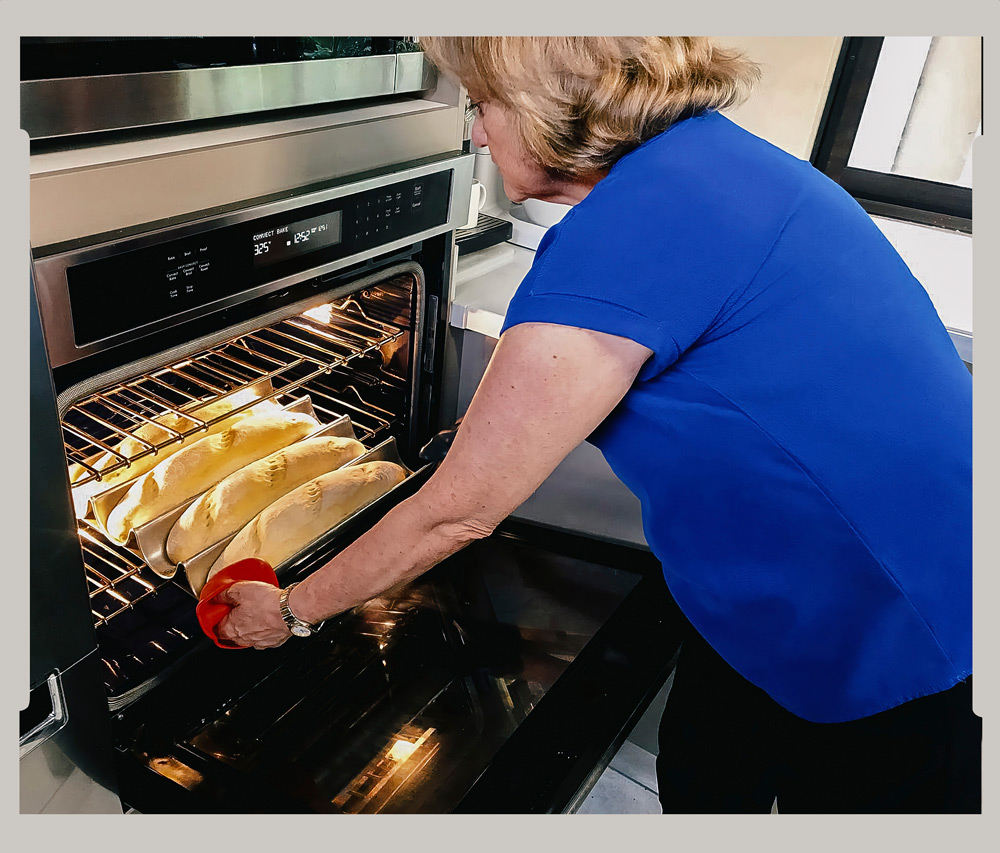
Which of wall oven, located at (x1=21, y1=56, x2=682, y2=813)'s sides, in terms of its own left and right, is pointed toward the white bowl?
left

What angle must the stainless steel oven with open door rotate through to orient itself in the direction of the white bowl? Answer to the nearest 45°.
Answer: approximately 90° to its left

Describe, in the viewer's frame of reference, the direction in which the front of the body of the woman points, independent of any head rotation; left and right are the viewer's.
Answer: facing to the left of the viewer

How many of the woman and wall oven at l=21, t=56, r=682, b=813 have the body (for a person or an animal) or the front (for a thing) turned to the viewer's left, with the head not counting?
1

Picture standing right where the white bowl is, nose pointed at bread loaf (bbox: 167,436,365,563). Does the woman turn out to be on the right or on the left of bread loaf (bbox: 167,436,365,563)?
left

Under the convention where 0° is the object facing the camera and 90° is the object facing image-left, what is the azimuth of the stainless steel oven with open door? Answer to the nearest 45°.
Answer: approximately 315°
